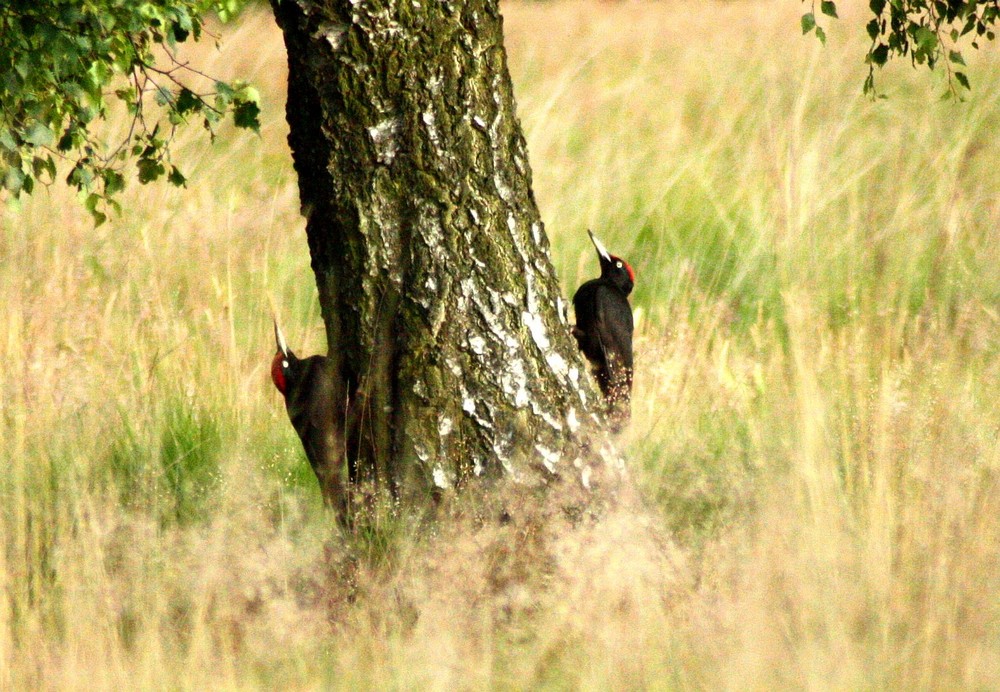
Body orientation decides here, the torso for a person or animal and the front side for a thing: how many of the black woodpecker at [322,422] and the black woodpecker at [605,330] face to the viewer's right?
1

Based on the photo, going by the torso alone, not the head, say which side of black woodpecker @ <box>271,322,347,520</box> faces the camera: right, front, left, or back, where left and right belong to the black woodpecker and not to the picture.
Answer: right

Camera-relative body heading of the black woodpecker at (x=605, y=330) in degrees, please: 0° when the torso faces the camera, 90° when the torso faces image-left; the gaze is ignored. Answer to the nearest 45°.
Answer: approximately 90°

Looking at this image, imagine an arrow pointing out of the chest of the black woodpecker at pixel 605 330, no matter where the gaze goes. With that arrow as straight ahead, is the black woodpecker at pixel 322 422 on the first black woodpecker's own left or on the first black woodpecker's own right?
on the first black woodpecker's own left

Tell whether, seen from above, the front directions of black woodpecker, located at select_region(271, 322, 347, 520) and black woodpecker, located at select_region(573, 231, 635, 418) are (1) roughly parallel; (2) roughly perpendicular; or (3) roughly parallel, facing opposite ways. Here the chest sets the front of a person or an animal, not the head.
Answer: roughly parallel, facing opposite ways

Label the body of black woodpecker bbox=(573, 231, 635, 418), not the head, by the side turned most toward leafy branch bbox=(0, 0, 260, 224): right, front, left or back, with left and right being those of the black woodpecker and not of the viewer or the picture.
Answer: front
